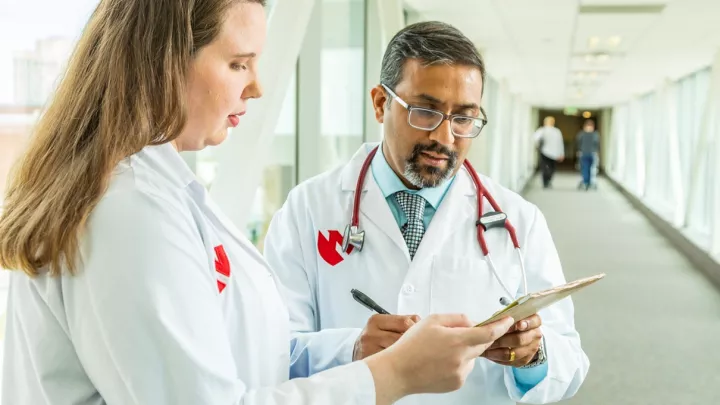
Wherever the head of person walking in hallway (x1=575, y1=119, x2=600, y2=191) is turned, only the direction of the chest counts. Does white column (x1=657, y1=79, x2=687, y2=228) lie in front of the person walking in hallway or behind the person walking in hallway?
in front

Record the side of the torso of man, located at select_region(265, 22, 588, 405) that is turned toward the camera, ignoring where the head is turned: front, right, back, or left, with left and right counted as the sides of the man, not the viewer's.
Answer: front

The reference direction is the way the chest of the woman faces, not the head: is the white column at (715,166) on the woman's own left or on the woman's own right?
on the woman's own left

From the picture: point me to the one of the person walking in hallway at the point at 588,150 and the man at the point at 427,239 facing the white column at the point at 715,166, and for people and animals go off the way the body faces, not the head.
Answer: the person walking in hallway

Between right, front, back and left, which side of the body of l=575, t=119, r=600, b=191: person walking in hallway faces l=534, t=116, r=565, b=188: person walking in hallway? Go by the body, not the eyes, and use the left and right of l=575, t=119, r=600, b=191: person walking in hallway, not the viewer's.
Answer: right

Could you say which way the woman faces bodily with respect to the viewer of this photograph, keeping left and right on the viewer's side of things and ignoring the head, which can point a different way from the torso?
facing to the right of the viewer

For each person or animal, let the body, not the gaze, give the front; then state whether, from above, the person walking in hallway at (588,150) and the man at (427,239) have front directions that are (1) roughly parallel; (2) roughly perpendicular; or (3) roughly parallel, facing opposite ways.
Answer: roughly parallel

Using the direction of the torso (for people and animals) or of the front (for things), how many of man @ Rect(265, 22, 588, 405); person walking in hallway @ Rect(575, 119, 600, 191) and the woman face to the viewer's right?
1

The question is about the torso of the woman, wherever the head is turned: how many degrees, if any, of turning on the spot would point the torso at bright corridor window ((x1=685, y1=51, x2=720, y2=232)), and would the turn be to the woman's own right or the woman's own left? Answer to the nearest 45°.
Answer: approximately 45° to the woman's own left

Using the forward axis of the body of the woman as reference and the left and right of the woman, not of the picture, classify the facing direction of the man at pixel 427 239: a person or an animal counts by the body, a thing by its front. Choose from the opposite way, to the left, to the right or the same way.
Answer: to the right

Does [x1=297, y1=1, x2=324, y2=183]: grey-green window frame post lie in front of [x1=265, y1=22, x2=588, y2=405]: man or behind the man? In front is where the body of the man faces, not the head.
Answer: behind

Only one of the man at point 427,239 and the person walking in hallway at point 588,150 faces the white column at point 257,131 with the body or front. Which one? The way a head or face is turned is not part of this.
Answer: the person walking in hallway
